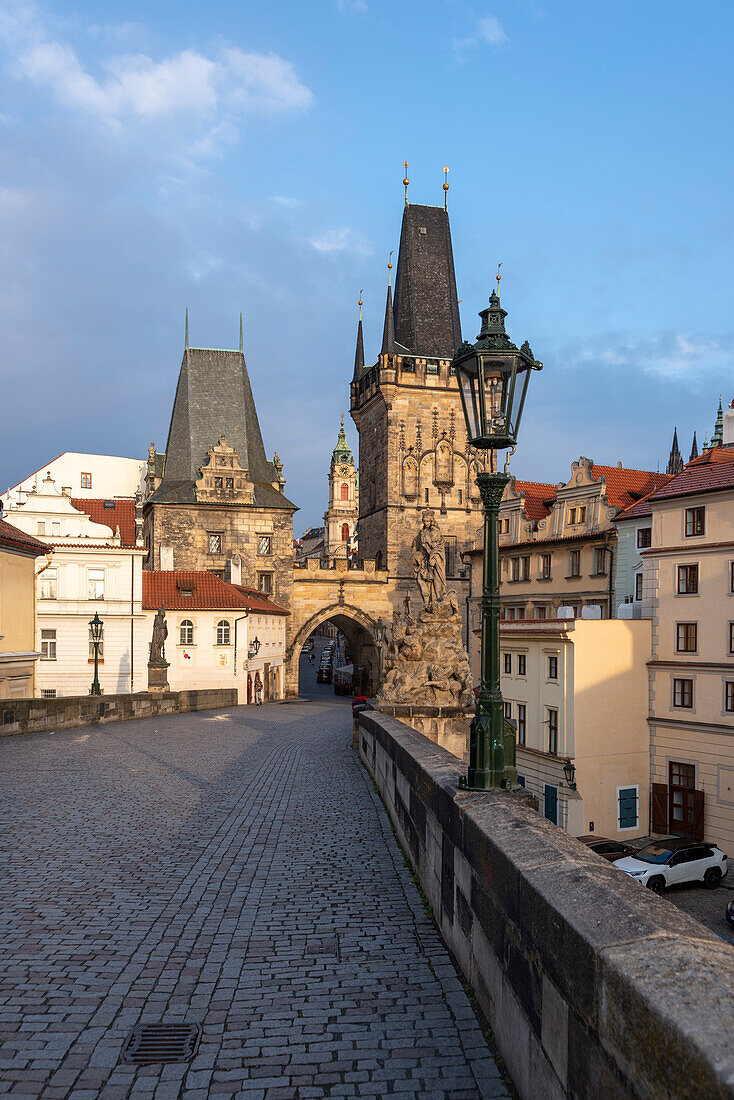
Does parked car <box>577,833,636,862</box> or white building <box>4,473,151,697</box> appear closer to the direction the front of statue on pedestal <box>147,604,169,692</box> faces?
the parked car

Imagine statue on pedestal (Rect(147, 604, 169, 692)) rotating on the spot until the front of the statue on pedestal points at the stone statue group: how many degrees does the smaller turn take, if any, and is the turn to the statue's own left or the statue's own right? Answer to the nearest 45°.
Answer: approximately 45° to the statue's own right

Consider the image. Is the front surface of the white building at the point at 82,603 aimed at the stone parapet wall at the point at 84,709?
yes

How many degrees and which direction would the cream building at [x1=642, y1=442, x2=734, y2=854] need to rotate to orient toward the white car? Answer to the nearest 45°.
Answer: approximately 45° to its left

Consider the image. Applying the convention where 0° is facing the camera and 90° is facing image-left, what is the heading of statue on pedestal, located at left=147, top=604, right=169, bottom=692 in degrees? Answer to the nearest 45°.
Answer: approximately 315°
